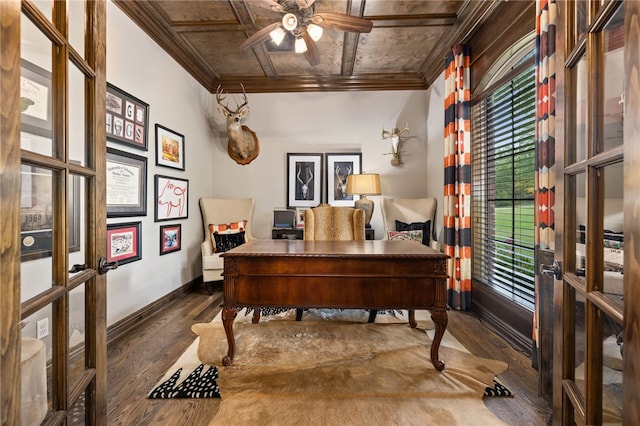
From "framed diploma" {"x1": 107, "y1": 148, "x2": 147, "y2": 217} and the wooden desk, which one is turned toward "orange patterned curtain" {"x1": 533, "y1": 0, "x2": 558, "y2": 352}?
the framed diploma

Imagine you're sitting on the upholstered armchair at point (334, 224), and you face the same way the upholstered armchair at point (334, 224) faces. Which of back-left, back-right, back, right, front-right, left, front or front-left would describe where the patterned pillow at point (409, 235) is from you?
back-left

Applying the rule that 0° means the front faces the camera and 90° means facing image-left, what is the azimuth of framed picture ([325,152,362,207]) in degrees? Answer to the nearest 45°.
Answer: approximately 0°

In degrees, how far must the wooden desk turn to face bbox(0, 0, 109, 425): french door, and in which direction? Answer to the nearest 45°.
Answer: approximately 135° to its left

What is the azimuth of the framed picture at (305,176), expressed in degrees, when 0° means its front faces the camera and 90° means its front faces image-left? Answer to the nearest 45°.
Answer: approximately 0°

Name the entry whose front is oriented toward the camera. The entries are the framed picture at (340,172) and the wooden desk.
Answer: the framed picture

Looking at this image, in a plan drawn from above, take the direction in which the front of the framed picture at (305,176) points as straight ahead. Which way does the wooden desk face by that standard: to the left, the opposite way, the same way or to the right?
the opposite way

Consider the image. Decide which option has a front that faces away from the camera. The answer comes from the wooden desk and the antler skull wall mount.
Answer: the wooden desk

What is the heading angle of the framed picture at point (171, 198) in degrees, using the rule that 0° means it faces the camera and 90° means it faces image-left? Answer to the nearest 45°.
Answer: approximately 315°

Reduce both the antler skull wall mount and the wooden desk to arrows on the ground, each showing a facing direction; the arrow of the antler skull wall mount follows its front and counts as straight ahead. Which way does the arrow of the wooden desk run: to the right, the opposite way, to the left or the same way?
the opposite way

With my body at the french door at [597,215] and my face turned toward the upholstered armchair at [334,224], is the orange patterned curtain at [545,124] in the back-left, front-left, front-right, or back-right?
front-right

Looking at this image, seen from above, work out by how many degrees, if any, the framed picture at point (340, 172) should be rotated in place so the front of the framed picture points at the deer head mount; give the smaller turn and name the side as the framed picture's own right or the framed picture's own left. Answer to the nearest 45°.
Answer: approximately 90° to the framed picture's own right

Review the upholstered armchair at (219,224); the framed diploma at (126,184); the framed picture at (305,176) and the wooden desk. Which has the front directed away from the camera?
the wooden desk

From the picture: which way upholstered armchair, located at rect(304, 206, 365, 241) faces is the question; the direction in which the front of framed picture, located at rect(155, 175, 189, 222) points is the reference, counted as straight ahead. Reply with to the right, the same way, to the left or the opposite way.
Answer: to the right

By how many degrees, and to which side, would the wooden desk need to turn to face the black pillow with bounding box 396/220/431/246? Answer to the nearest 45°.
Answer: approximately 45° to its right

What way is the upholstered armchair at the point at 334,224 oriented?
toward the camera

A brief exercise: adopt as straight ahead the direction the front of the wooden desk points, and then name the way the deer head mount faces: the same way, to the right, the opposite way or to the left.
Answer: the opposite way

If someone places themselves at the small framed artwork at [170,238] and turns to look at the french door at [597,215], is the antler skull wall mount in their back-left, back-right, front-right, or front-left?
front-left

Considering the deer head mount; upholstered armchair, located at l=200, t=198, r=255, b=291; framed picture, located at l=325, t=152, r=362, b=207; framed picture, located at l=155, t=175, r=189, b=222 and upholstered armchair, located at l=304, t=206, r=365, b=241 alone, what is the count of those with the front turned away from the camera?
0

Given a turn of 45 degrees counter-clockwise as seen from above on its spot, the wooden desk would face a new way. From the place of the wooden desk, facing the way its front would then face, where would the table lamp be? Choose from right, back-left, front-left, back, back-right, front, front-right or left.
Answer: front-right
